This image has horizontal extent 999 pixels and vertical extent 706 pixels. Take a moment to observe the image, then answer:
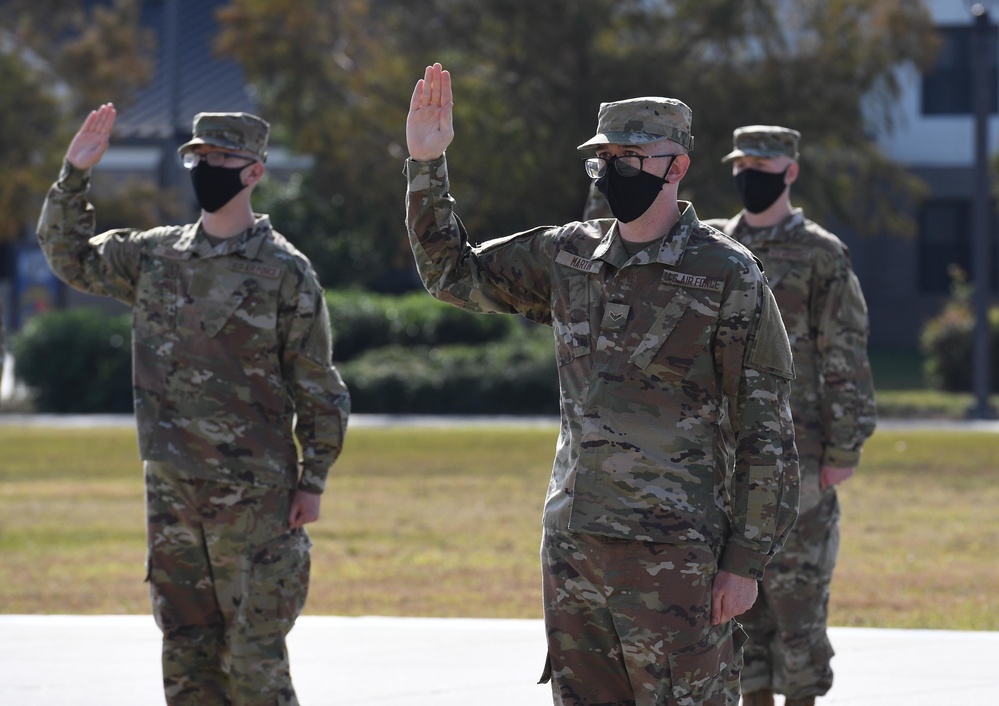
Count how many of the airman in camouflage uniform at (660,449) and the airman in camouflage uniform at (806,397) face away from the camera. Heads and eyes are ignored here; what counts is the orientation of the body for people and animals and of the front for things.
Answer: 0

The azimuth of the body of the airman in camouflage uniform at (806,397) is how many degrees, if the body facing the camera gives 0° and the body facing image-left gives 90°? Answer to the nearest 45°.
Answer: approximately 45°

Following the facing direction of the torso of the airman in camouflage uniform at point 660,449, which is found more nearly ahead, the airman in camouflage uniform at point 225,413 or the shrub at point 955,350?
the airman in camouflage uniform

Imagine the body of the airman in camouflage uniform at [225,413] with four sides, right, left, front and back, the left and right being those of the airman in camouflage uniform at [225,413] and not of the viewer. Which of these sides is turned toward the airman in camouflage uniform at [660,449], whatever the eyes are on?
left

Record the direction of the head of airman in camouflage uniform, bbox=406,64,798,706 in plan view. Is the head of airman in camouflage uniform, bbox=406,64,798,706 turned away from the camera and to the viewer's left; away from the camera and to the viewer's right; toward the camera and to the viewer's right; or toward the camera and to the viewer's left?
toward the camera and to the viewer's left

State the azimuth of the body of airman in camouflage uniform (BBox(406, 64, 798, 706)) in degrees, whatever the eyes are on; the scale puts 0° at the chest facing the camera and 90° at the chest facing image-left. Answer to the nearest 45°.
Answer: approximately 45°

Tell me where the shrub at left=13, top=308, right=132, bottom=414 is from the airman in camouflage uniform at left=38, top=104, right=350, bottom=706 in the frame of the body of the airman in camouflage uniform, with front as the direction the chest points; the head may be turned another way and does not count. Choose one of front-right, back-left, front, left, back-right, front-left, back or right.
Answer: back-right

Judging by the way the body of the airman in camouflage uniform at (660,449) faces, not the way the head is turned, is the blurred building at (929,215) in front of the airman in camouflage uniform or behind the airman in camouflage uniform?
behind

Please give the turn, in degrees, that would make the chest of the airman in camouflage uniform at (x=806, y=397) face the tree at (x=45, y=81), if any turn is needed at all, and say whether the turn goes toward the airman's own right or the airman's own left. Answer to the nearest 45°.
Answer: approximately 90° to the airman's own right
